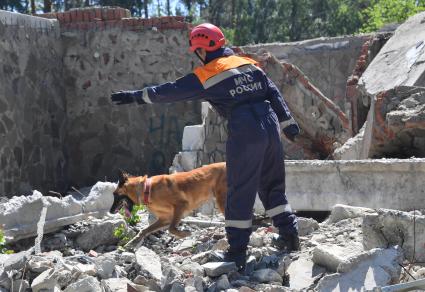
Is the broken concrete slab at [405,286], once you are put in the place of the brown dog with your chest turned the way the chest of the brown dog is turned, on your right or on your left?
on your left

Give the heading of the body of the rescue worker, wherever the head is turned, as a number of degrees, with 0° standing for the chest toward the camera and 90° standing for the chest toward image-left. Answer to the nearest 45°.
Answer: approximately 135°

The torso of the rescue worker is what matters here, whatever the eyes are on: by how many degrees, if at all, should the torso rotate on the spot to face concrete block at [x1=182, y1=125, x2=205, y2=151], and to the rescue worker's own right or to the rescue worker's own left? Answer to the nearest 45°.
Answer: approximately 45° to the rescue worker's own right

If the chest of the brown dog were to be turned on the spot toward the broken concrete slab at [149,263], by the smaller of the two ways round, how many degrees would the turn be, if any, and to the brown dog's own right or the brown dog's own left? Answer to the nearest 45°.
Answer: approximately 90° to the brown dog's own left

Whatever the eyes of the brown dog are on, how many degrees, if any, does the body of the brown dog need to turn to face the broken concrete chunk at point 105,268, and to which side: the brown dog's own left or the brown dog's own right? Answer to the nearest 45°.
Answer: approximately 90° to the brown dog's own left

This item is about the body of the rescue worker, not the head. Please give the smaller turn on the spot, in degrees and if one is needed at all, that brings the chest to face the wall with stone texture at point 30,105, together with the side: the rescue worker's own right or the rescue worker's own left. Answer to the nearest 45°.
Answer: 0° — they already face it

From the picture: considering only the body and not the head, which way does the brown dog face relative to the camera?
to the viewer's left
